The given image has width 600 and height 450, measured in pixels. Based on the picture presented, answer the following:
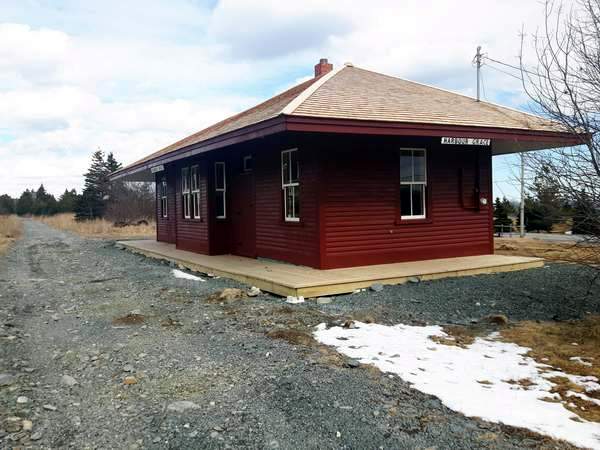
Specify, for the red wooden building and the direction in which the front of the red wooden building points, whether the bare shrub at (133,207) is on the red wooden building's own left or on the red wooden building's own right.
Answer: on the red wooden building's own right

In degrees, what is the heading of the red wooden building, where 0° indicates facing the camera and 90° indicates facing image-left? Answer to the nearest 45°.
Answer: approximately 45°

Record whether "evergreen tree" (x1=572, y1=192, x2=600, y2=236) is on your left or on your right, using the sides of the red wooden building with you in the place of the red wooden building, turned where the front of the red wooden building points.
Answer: on your left

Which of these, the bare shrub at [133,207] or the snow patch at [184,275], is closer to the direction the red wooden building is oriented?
the snow patch
